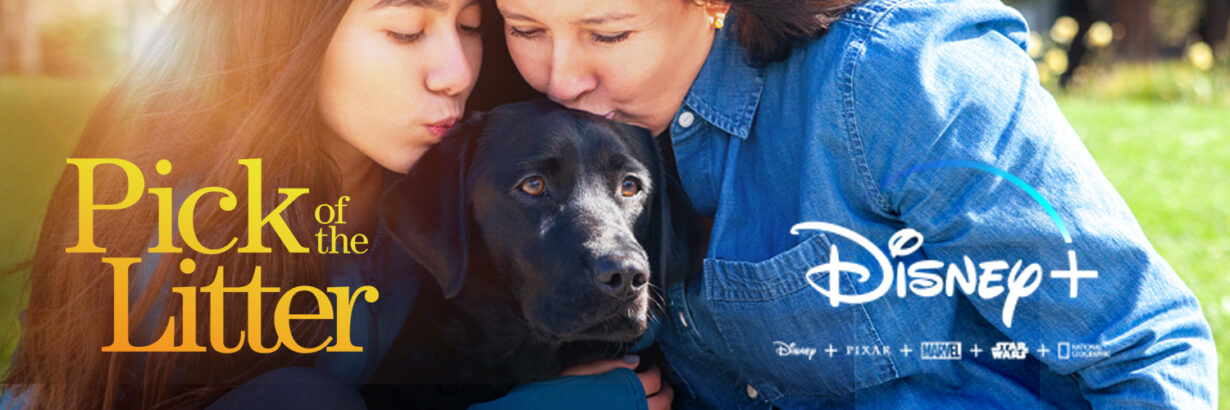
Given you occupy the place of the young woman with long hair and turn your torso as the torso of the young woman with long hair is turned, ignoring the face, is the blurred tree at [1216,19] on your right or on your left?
on your left

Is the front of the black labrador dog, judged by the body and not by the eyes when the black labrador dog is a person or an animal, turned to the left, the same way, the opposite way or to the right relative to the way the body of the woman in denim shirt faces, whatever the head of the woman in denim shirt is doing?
to the left

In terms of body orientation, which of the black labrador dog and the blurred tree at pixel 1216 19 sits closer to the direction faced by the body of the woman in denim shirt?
the black labrador dog

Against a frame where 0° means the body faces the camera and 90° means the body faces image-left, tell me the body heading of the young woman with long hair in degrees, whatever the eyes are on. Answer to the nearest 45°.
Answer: approximately 315°

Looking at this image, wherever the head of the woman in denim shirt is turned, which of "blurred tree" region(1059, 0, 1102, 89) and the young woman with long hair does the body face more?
the young woman with long hair

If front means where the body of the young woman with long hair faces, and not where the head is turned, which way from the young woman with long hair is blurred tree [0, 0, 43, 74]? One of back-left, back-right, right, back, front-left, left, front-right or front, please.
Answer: back

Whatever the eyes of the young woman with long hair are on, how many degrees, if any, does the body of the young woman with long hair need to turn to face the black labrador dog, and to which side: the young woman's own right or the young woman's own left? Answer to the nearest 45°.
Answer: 0° — they already face it

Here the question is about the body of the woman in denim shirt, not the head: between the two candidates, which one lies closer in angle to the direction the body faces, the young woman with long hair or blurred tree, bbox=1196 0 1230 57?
the young woman with long hair

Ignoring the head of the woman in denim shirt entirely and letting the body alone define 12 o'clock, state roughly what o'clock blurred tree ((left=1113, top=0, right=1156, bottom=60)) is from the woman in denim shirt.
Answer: The blurred tree is roughly at 5 o'clock from the woman in denim shirt.

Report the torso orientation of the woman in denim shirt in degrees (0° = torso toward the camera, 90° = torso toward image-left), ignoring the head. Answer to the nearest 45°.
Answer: approximately 45°

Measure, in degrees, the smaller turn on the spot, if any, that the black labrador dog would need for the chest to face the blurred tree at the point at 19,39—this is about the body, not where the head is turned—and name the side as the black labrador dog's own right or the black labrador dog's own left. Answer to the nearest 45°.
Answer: approximately 135° to the black labrador dog's own right

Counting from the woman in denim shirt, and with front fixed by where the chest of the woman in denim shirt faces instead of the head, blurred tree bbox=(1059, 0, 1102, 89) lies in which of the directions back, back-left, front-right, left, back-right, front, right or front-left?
back-right
